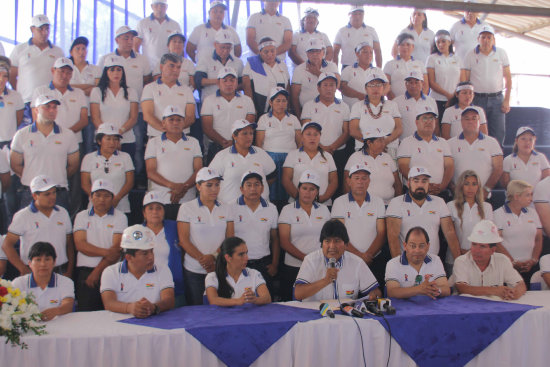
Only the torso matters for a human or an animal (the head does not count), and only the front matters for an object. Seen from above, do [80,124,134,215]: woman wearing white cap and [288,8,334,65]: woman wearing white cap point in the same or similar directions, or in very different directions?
same or similar directions

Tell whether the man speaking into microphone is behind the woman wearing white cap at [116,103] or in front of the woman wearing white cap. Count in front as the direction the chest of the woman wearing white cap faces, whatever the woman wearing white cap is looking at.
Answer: in front

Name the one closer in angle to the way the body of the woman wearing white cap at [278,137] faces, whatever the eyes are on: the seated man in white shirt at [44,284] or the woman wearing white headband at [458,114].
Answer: the seated man in white shirt

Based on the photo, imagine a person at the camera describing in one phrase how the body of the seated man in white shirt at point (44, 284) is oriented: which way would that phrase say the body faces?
toward the camera

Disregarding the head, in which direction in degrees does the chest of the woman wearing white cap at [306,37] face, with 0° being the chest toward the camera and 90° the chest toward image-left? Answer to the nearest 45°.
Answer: approximately 0°

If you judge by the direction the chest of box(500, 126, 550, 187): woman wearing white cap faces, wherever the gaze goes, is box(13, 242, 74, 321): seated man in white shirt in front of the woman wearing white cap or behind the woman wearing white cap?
in front

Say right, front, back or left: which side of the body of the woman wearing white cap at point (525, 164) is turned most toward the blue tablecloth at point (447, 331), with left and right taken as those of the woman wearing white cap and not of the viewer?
front

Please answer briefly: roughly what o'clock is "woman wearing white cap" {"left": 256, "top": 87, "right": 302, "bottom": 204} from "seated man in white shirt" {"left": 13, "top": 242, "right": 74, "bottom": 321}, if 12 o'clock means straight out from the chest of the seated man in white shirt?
The woman wearing white cap is roughly at 8 o'clock from the seated man in white shirt.

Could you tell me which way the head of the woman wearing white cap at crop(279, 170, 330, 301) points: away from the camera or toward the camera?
toward the camera

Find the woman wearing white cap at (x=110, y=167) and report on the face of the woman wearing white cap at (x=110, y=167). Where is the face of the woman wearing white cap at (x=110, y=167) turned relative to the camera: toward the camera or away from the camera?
toward the camera

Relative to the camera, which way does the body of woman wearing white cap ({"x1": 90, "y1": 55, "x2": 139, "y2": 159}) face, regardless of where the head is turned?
toward the camera

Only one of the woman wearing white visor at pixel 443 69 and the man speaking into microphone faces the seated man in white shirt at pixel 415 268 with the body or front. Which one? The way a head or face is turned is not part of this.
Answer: the woman wearing white visor

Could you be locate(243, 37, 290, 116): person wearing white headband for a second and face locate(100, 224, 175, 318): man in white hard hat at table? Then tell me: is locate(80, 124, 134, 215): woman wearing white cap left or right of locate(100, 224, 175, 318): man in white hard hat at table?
right

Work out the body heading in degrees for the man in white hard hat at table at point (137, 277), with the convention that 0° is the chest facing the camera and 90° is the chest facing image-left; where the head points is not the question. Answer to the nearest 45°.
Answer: approximately 0°

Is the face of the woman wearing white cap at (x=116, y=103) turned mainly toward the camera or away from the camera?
toward the camera
